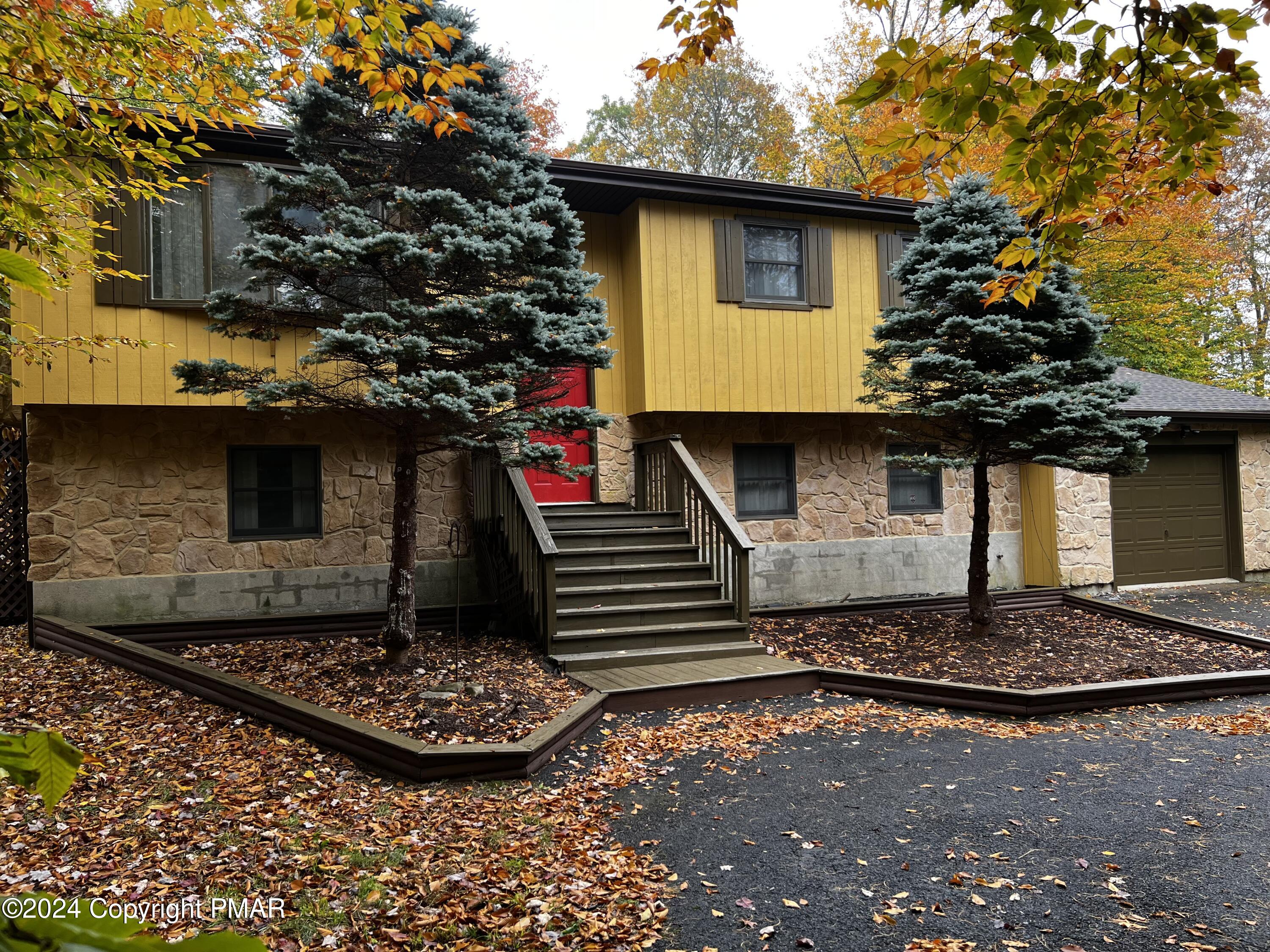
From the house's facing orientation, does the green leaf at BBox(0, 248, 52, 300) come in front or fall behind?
in front

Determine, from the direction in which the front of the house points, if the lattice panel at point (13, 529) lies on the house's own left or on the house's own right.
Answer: on the house's own right

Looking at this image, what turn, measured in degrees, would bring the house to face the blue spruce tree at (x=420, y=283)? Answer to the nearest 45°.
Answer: approximately 45° to its right

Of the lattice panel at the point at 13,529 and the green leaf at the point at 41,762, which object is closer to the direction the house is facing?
the green leaf

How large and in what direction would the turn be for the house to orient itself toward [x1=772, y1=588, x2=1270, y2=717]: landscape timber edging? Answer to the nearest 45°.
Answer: approximately 45° to its left

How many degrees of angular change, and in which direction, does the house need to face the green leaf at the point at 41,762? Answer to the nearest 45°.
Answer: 0° — it already faces it

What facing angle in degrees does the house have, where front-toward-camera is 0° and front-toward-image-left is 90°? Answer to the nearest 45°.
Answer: approximately 0°

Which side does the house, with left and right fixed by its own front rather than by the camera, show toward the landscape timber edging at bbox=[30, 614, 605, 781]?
front

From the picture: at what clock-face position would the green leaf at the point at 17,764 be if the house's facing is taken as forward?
The green leaf is roughly at 12 o'clock from the house.

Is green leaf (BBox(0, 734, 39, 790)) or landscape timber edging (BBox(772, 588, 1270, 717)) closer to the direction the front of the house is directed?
the green leaf
